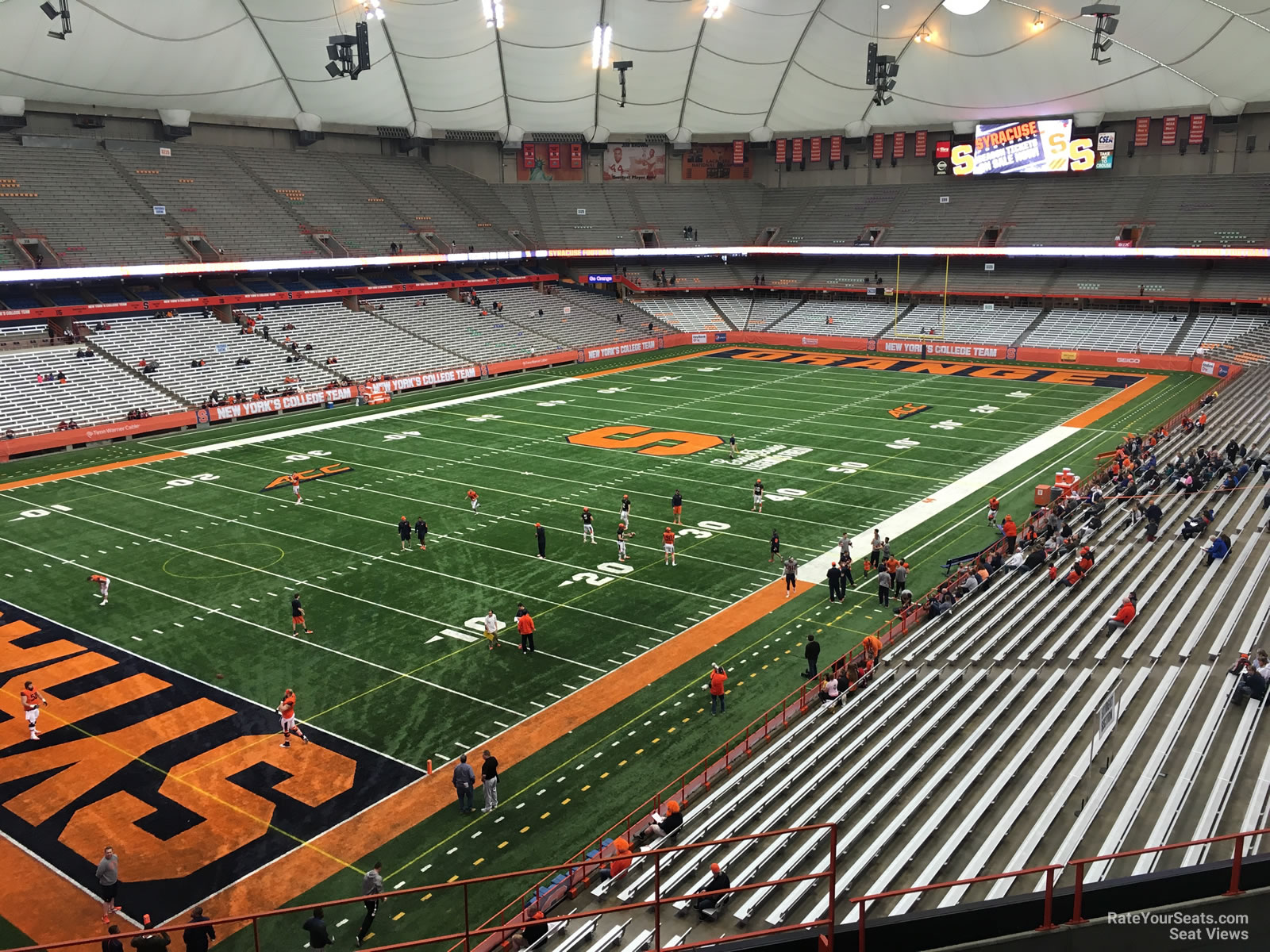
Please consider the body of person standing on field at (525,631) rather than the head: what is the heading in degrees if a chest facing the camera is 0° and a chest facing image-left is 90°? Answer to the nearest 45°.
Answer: approximately 135°

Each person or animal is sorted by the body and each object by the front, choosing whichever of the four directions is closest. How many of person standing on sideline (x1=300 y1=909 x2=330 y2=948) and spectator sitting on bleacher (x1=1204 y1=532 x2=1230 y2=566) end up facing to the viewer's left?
1

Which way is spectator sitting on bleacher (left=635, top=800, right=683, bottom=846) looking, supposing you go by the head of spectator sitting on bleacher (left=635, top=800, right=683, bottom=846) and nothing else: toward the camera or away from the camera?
away from the camera

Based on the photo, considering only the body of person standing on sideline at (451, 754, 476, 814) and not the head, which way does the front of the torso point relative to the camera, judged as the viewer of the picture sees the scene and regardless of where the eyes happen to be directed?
away from the camera

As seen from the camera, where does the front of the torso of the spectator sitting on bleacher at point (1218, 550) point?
to the viewer's left

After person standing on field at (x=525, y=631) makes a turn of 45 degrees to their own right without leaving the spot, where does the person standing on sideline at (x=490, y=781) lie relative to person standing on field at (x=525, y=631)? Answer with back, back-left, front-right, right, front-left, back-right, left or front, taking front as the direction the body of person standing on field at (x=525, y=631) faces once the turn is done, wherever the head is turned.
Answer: back

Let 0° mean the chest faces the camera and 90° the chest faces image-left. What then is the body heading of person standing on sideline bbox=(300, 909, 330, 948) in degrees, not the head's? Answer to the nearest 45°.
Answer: approximately 180°

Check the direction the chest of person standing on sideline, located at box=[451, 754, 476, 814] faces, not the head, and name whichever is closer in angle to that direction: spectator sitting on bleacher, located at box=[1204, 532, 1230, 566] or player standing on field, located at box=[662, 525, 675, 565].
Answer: the player standing on field

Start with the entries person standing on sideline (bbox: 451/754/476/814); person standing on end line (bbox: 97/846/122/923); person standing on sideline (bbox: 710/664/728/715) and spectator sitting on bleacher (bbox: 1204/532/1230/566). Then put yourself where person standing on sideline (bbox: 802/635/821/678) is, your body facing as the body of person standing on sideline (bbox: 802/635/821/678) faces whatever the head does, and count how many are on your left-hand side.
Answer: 3

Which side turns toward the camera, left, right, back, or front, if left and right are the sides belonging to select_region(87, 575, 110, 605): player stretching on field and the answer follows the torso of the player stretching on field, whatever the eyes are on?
left

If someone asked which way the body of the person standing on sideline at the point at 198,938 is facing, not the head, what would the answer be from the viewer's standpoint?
away from the camera

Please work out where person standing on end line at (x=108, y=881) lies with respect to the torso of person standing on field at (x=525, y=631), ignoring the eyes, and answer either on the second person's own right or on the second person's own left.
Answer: on the second person's own left
